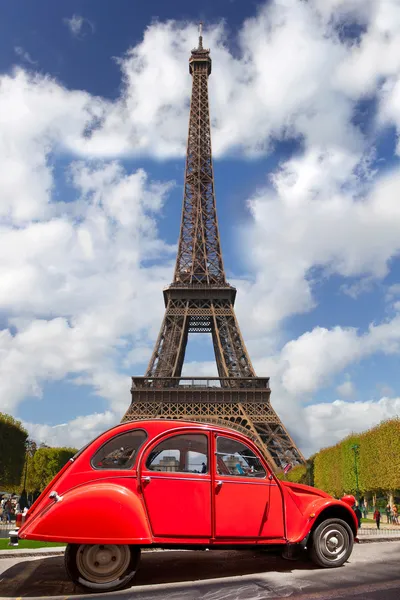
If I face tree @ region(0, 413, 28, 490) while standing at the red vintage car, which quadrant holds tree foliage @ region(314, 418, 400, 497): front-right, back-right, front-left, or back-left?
front-right

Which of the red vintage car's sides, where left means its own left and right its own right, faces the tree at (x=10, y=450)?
left

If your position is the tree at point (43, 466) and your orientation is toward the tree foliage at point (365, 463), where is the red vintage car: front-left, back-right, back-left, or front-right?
front-right

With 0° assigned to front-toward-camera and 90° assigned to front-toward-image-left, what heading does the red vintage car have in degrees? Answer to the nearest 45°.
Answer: approximately 270°

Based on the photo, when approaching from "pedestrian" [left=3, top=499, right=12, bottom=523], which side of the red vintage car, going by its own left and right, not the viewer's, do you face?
left

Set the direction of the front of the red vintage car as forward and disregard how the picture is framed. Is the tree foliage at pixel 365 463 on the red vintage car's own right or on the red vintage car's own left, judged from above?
on the red vintage car's own left

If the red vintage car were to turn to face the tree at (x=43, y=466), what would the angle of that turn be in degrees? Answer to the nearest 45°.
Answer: approximately 90° to its left

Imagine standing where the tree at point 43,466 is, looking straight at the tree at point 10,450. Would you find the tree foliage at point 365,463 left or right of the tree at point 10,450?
left

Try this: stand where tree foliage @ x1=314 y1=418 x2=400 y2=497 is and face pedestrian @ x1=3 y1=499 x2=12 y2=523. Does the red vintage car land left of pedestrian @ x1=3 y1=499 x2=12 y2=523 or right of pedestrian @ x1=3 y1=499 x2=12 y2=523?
left

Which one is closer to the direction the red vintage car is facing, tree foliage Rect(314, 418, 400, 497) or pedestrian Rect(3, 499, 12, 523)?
the tree foliage
